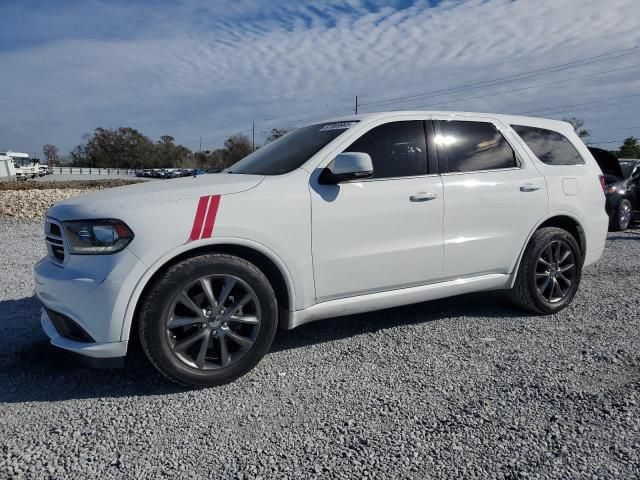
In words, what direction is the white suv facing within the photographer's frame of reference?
facing the viewer and to the left of the viewer

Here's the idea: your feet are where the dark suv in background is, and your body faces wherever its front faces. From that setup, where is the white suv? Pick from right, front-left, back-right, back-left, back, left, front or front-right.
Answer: front-left

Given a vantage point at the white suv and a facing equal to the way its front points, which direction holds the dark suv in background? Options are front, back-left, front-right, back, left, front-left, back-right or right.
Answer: back

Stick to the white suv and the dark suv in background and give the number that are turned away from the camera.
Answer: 0

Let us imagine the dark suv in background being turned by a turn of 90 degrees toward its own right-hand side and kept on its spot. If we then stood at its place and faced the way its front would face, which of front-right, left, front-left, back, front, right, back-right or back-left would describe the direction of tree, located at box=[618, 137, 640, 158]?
front-right
